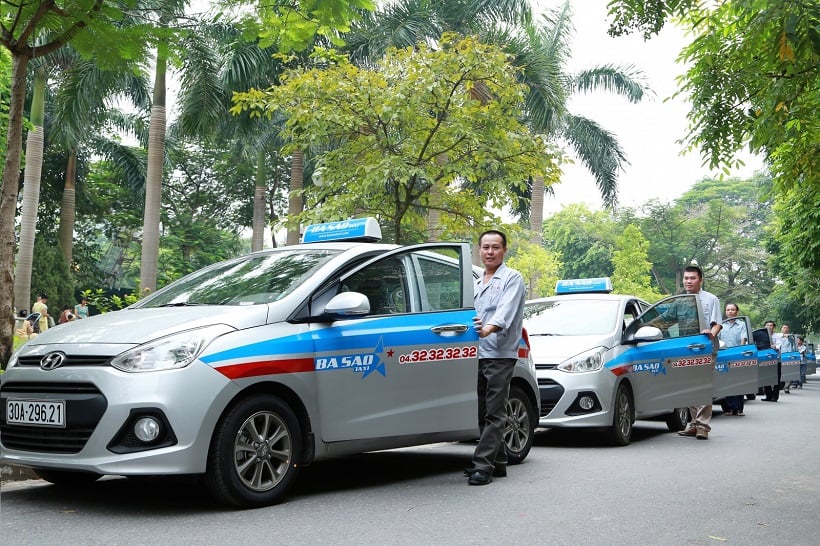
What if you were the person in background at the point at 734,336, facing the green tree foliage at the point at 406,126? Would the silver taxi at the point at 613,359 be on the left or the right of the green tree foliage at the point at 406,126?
left

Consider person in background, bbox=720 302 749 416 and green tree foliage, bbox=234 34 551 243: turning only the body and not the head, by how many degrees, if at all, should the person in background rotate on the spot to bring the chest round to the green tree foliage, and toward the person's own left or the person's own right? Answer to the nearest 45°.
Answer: approximately 45° to the person's own right

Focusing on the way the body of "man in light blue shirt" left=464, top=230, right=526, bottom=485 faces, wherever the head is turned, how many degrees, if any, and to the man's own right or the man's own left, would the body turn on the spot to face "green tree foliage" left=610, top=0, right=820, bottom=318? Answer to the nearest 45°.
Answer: approximately 180°

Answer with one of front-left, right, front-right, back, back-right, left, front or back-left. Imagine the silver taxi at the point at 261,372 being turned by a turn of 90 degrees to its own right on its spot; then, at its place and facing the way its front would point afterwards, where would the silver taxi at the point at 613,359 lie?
right

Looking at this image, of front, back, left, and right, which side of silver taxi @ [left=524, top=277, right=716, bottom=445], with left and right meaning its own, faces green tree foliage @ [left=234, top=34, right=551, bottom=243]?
right

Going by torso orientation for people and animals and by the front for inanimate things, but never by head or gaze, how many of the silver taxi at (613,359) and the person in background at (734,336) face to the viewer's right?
0

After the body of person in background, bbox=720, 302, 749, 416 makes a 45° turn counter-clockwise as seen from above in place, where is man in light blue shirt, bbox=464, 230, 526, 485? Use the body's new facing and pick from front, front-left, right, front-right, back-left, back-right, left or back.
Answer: front-right

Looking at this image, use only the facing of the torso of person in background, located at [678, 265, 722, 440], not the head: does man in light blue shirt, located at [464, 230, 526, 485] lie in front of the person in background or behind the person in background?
in front

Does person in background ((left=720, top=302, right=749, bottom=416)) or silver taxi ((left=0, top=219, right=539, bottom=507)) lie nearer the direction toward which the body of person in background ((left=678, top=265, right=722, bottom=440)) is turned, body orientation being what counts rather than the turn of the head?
the silver taxi

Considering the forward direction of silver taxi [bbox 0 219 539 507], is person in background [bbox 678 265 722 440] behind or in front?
behind

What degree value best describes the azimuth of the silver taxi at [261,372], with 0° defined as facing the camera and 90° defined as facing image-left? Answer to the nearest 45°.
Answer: approximately 45°
